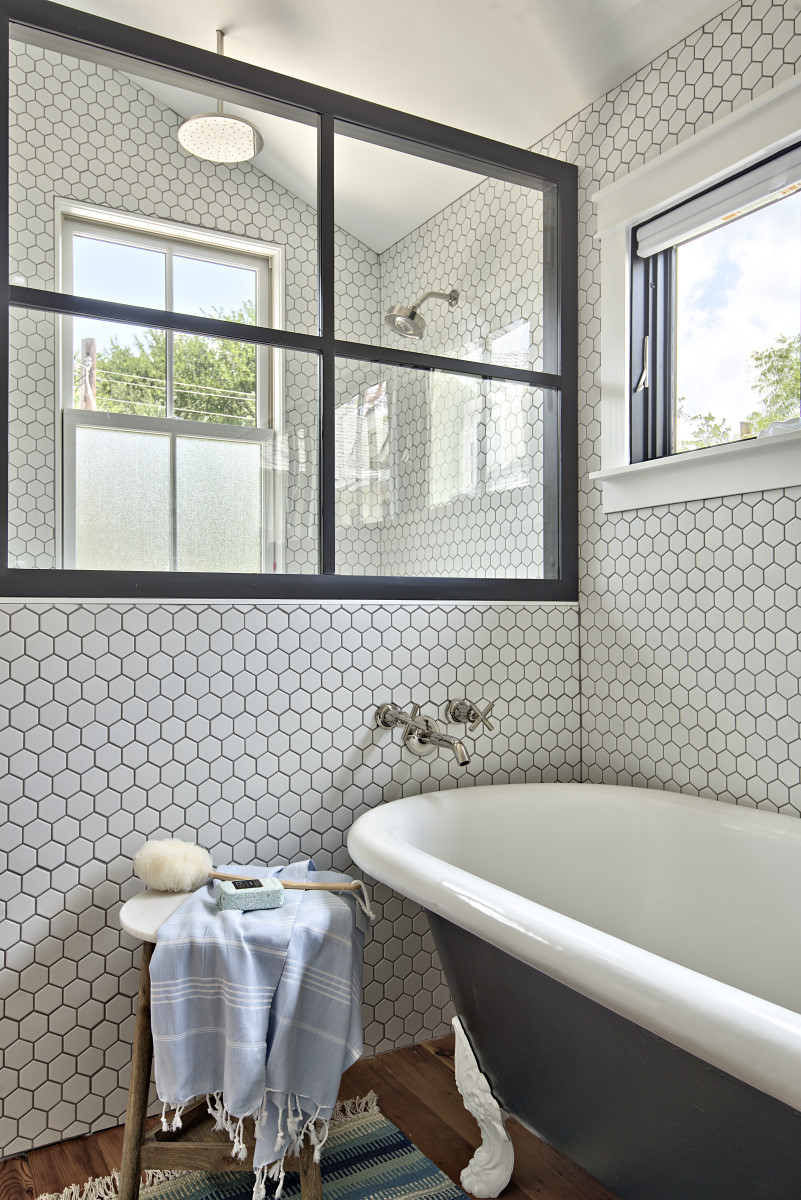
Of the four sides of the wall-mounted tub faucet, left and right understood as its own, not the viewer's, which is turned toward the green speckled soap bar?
right

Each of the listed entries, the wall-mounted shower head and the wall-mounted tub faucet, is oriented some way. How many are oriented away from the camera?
0

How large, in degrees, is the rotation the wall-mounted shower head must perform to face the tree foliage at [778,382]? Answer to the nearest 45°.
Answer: approximately 135° to its left

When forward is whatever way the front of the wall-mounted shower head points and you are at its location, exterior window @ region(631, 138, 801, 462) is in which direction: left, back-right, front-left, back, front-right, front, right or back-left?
back-left

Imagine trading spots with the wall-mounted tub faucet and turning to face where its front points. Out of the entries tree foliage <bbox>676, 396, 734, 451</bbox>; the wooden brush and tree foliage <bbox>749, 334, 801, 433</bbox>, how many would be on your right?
1

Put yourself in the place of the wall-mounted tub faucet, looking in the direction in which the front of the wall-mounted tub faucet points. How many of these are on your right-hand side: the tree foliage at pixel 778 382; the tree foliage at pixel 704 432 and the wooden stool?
1

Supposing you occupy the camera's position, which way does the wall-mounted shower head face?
facing the viewer and to the left of the viewer

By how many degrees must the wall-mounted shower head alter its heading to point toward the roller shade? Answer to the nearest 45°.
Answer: approximately 135° to its left

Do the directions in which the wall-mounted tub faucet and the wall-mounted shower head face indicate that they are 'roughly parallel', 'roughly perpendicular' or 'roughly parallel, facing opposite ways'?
roughly perpendicular

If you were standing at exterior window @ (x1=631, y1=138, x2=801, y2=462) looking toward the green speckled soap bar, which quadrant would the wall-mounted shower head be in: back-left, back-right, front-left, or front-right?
front-right
